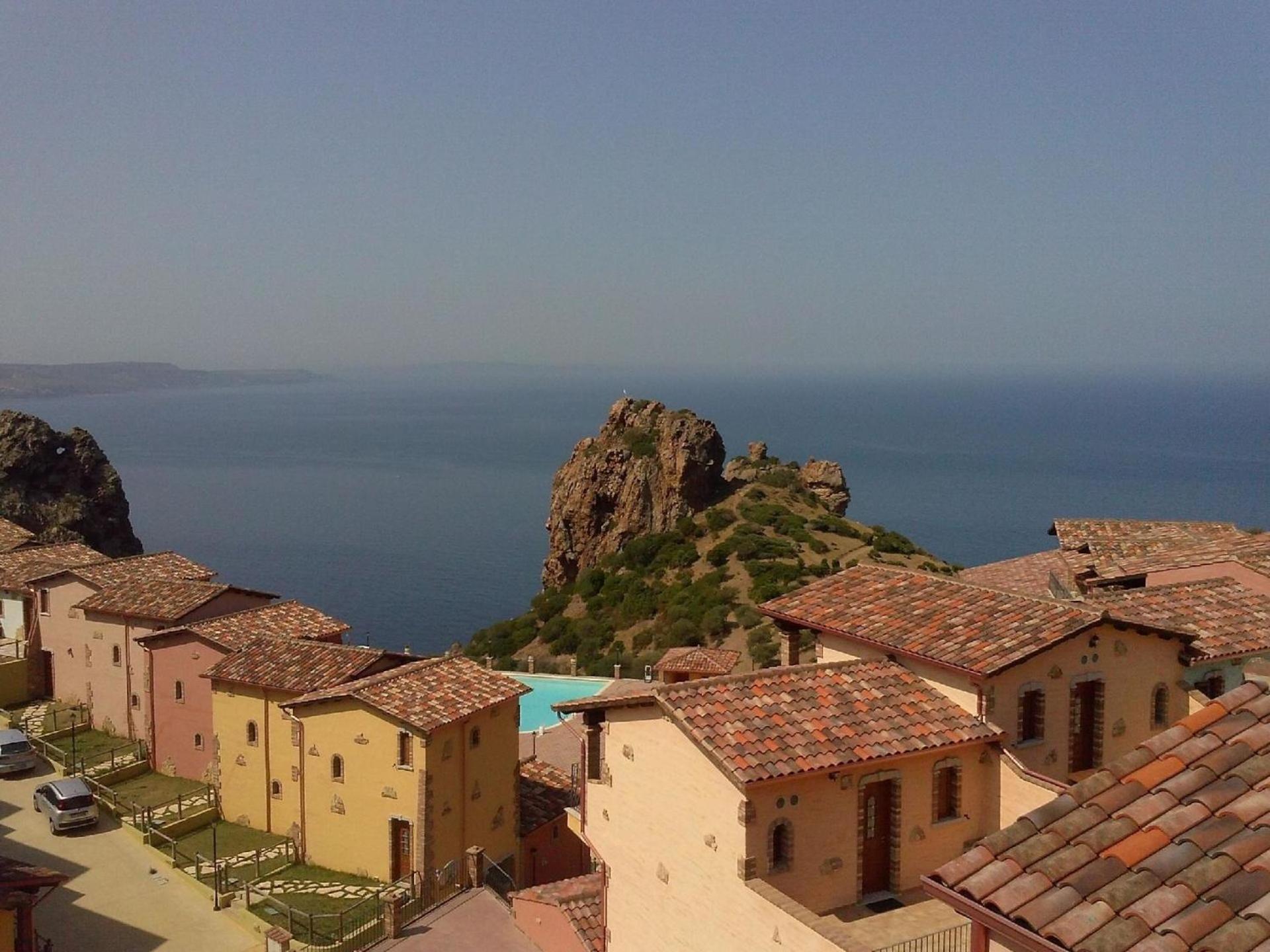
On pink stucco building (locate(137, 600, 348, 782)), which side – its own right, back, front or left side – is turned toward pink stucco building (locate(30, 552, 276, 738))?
right

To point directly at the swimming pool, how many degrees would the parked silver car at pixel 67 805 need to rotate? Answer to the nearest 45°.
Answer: approximately 90° to its right

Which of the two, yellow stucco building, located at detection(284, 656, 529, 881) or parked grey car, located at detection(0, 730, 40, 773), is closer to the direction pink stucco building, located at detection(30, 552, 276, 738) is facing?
the parked grey car

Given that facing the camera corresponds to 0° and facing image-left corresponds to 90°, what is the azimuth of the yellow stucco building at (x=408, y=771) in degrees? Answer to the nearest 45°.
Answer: approximately 45°

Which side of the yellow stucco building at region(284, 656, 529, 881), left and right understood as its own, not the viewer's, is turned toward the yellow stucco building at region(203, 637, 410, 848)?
right

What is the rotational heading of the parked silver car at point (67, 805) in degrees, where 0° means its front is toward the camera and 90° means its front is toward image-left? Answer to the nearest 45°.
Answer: approximately 135°

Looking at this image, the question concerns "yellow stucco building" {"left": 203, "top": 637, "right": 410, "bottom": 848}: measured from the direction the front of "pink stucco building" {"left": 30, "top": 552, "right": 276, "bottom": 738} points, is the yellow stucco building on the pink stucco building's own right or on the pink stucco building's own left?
on the pink stucco building's own left

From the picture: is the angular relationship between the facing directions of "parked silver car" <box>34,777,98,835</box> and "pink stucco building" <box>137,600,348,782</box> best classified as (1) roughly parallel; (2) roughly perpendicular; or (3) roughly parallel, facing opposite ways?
roughly perpendicular
